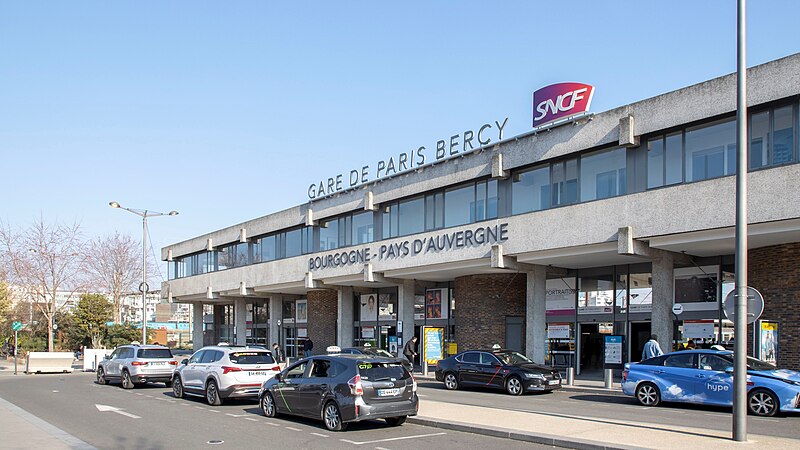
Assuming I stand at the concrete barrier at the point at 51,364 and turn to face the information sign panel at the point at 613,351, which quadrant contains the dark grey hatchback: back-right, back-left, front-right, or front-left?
front-right

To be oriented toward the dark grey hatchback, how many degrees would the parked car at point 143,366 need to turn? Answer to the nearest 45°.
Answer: approximately 135° to its left

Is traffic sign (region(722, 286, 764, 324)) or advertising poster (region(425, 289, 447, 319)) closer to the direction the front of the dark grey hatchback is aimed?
the advertising poster

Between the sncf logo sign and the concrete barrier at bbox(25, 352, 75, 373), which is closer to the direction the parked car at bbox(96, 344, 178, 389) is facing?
the concrete barrier

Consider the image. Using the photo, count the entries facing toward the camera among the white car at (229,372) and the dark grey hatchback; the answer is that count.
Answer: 0

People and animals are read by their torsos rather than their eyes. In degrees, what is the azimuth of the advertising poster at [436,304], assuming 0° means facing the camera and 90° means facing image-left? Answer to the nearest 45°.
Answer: approximately 45°

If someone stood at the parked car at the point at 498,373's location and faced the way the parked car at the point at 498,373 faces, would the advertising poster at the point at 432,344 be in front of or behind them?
behind

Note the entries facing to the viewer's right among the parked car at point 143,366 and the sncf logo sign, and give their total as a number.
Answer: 0

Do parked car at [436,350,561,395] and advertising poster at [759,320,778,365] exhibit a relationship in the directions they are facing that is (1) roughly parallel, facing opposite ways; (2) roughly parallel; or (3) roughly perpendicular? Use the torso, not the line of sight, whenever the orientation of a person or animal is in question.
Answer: roughly perpendicular

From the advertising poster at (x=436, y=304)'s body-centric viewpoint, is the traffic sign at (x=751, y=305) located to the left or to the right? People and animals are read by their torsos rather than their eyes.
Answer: on its left

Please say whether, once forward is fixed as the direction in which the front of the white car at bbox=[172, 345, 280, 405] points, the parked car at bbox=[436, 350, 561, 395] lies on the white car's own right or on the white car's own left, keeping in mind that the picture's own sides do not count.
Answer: on the white car's own right

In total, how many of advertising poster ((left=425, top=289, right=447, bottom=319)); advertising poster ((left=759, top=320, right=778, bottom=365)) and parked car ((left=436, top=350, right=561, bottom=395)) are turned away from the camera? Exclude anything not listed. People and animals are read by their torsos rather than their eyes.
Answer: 0

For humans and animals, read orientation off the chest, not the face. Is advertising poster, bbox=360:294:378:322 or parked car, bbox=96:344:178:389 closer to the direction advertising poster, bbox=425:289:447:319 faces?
the parked car

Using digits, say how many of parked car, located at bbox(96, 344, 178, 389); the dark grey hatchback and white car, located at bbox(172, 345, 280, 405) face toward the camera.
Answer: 0
